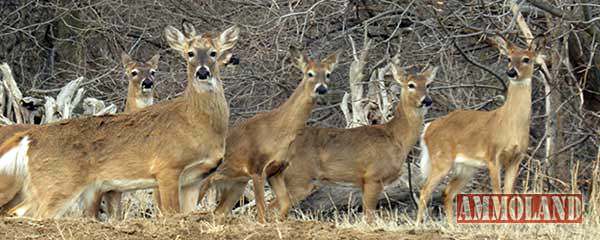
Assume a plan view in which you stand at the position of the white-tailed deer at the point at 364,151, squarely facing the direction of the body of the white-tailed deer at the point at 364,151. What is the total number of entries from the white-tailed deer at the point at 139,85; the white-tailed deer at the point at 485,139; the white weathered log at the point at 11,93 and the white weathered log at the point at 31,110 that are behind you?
3

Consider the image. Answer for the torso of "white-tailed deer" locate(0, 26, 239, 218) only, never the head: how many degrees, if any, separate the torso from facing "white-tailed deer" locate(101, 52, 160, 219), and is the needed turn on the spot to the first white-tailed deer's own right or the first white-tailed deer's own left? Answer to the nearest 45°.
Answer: approximately 90° to the first white-tailed deer's own left

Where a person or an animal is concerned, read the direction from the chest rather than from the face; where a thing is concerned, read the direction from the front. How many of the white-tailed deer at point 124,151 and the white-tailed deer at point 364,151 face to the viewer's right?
2

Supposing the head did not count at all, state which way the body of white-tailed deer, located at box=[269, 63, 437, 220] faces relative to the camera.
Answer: to the viewer's right

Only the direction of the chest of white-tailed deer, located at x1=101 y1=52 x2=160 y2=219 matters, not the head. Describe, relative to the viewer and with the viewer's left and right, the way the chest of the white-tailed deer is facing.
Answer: facing the viewer and to the right of the viewer

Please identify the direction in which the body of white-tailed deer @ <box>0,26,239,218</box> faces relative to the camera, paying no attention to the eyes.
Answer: to the viewer's right

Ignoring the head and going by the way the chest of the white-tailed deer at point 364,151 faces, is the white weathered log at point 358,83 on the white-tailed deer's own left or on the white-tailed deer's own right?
on the white-tailed deer's own left

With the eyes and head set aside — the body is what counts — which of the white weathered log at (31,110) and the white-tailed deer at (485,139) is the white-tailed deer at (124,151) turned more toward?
the white-tailed deer

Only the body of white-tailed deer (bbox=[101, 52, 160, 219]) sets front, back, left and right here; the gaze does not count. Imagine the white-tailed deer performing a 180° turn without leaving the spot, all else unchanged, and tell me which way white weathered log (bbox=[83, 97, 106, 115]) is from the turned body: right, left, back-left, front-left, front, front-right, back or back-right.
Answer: front
